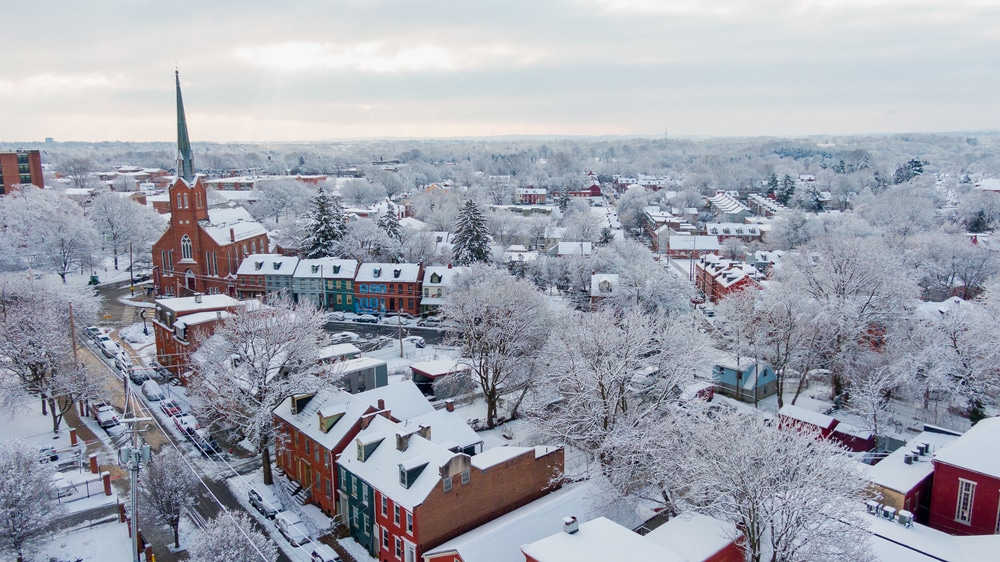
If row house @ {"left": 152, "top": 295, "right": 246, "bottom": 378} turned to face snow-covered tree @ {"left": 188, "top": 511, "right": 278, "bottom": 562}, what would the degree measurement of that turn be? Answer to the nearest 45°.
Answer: approximately 45° to its left

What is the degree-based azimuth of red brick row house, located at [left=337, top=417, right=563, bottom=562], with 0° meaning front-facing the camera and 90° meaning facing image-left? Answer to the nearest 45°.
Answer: approximately 45°

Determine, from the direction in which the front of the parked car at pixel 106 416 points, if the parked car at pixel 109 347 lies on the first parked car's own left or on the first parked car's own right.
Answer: on the first parked car's own left

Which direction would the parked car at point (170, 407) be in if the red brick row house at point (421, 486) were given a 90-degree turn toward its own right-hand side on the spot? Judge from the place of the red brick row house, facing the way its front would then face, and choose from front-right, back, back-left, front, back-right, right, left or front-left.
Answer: front

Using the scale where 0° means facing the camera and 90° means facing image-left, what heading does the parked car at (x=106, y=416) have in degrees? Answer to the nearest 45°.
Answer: approximately 315°
